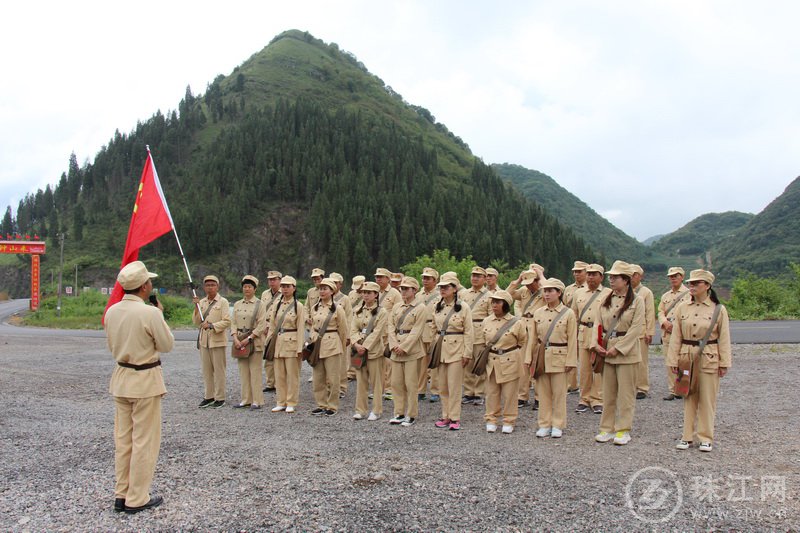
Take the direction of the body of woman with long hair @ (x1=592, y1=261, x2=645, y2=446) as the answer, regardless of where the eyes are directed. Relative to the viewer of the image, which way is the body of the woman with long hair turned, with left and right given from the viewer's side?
facing the viewer and to the left of the viewer

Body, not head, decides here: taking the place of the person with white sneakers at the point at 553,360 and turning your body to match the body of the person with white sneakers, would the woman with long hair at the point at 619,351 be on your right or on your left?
on your left

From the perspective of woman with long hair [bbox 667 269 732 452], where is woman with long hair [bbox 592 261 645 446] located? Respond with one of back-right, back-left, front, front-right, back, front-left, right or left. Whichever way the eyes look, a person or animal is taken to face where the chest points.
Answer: front-right

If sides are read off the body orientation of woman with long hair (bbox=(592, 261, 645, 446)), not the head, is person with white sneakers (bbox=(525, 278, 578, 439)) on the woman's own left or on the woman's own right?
on the woman's own right

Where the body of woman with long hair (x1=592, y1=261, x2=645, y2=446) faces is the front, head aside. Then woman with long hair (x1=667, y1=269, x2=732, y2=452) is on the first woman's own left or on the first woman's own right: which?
on the first woman's own left

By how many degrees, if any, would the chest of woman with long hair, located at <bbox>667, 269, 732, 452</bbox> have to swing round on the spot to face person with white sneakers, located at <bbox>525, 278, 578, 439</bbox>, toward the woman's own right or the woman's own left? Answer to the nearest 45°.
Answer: approximately 45° to the woman's own right

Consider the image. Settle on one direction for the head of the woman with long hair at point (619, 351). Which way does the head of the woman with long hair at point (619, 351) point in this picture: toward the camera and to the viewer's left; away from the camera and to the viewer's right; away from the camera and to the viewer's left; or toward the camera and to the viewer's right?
toward the camera and to the viewer's left

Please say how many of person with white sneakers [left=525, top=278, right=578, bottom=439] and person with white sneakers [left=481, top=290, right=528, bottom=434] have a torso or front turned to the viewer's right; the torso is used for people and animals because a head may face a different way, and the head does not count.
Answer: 0

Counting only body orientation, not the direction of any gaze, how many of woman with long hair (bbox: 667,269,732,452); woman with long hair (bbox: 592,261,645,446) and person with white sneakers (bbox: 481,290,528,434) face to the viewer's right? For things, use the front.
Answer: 0
